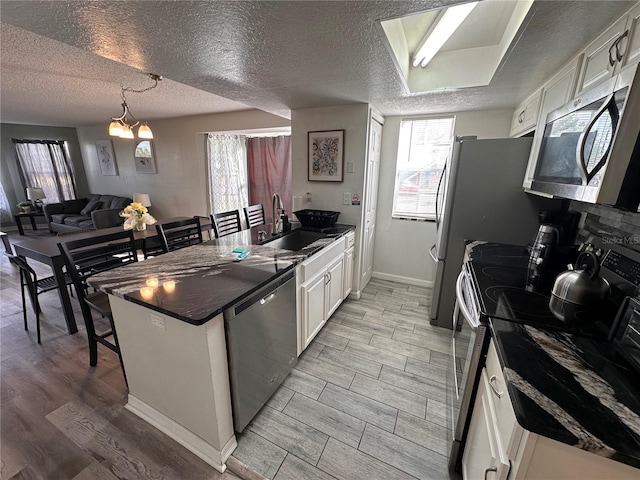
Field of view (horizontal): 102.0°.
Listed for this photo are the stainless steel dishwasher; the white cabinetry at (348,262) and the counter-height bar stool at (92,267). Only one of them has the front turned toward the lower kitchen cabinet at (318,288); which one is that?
the counter-height bar stool

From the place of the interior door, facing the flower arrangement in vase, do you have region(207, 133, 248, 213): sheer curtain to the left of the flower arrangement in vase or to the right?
right

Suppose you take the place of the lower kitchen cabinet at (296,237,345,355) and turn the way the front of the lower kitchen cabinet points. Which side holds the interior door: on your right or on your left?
on your left

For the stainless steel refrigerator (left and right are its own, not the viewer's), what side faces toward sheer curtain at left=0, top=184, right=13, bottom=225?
front

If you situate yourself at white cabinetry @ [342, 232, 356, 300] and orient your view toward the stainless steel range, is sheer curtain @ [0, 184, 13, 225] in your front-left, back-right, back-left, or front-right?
back-right

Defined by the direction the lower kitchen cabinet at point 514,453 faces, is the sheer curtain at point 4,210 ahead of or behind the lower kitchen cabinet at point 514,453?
ahead

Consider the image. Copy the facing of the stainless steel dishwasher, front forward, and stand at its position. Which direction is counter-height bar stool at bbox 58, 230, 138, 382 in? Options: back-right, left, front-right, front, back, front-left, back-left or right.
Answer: back

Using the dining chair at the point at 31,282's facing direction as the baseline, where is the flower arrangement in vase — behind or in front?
in front

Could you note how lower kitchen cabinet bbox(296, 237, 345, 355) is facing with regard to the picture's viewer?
facing the viewer and to the right of the viewer

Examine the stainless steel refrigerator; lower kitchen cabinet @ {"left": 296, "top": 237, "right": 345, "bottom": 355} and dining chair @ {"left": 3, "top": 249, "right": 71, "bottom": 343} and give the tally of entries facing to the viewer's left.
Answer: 1

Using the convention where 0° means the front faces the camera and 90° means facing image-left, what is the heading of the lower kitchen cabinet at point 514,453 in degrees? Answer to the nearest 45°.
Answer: approximately 90°
